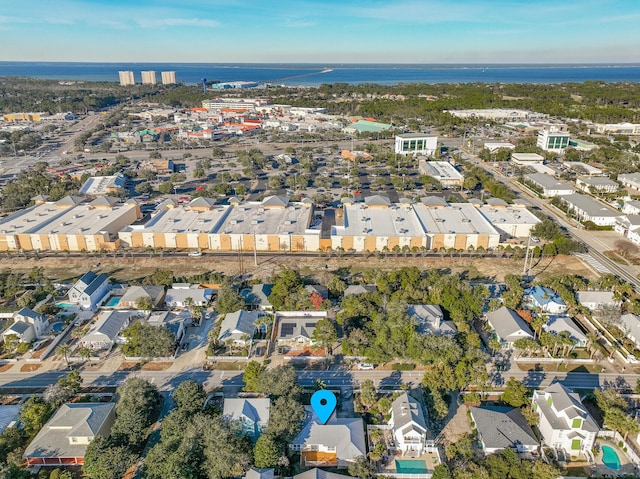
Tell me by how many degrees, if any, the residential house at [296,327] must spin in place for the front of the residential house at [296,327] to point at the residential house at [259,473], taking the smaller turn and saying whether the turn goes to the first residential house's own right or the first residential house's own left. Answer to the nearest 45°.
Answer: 0° — it already faces it

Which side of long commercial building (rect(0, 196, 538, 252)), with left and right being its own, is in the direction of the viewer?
back

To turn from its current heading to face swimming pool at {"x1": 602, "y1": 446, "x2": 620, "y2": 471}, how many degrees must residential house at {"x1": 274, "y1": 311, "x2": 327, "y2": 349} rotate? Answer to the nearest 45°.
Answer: approximately 45° to its left
